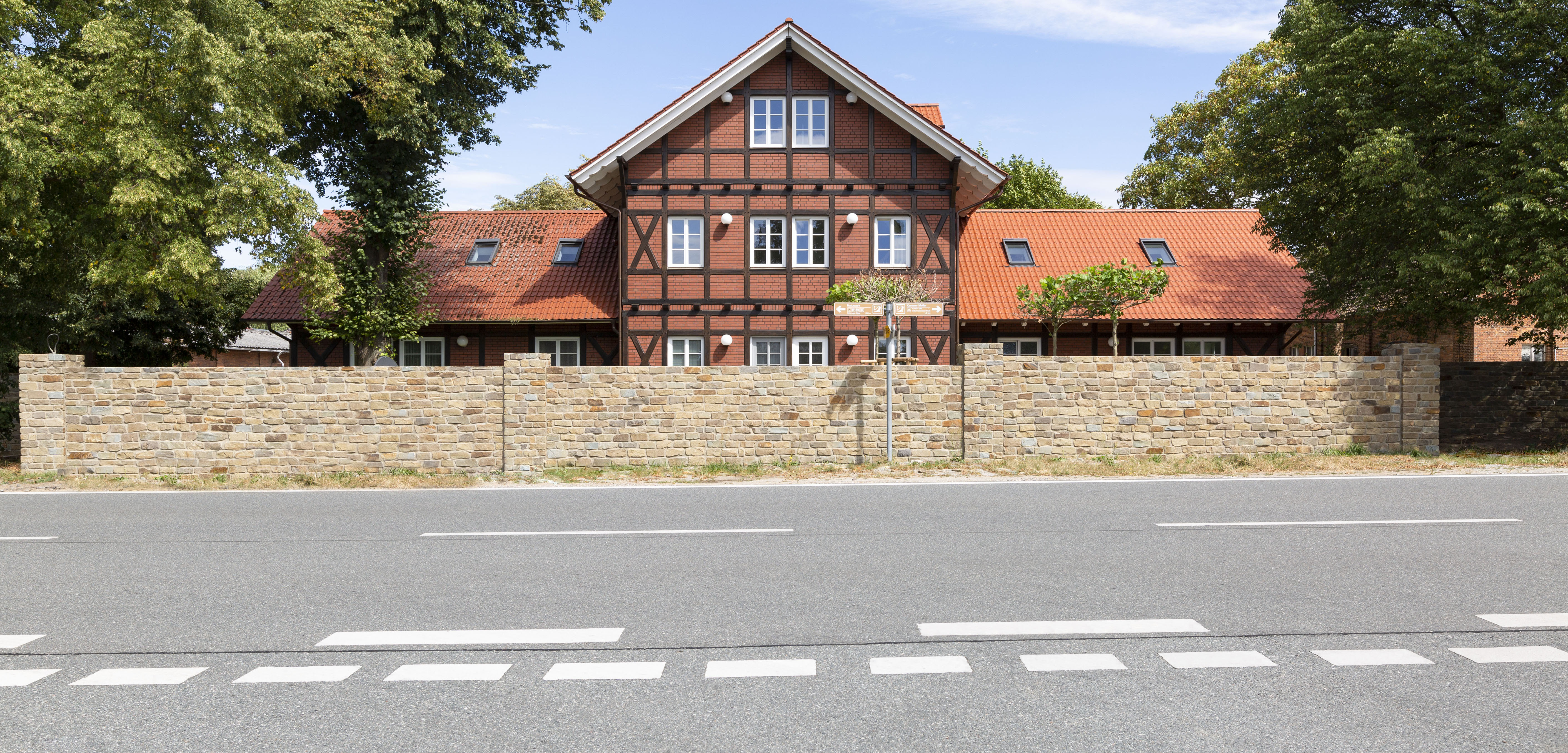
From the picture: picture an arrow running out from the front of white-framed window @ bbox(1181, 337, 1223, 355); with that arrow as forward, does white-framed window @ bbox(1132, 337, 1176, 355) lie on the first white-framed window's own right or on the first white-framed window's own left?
on the first white-framed window's own right

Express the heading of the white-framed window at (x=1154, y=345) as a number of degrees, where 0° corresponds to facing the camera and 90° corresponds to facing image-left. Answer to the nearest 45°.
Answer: approximately 0°

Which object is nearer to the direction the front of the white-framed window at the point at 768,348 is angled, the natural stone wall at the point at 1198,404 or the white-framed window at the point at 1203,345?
the natural stone wall

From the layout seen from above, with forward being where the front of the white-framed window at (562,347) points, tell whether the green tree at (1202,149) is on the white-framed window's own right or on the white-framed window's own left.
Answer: on the white-framed window's own left

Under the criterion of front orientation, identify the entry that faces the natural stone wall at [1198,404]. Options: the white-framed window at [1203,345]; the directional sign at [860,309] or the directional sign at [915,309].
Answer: the white-framed window

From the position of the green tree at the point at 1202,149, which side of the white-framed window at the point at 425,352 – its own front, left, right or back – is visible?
left

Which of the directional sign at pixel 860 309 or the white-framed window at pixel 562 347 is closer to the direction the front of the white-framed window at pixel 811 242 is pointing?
the directional sign
